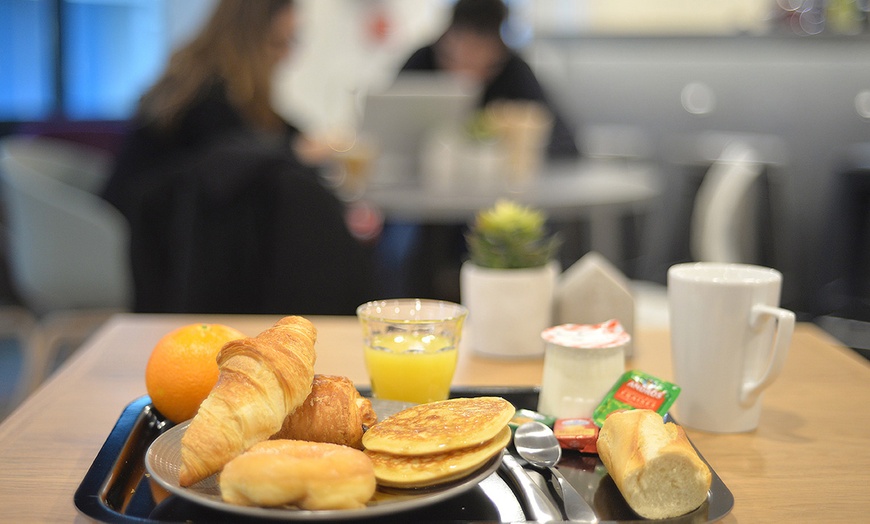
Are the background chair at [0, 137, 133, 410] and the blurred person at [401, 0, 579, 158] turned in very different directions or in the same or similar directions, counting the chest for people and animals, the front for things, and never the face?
very different directions

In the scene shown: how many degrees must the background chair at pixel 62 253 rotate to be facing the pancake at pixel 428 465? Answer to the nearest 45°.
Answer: approximately 135° to its right

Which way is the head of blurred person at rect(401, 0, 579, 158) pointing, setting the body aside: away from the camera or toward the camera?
toward the camera

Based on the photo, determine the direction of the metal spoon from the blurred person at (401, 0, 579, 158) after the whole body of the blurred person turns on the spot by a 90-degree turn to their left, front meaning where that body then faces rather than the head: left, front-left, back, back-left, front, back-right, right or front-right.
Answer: front-right

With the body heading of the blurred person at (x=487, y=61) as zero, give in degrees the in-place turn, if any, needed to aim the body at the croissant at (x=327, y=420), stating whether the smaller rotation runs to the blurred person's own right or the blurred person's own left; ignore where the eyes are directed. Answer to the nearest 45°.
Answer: approximately 45° to the blurred person's own left

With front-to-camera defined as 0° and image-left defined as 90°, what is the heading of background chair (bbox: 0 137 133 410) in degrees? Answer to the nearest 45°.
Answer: approximately 225°

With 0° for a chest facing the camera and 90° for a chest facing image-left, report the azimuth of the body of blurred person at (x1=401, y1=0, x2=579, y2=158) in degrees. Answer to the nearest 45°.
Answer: approximately 45°

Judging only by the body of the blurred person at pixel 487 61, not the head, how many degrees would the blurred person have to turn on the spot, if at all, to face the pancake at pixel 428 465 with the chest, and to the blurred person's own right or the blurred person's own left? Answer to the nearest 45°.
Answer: approximately 45° to the blurred person's own left

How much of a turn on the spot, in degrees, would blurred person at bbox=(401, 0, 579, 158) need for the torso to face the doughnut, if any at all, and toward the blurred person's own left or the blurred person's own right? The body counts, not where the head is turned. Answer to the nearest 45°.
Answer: approximately 45° to the blurred person's own left

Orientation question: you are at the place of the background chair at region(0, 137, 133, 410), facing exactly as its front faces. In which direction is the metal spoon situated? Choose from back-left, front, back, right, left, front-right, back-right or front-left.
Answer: back-right
